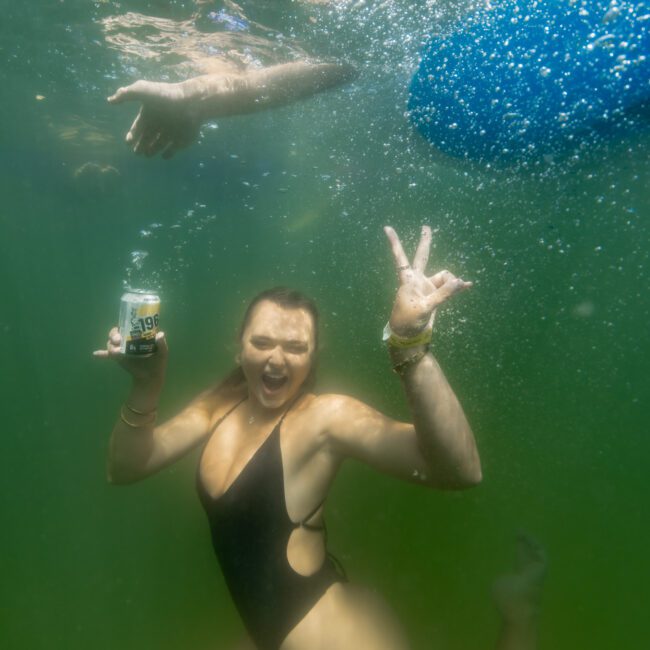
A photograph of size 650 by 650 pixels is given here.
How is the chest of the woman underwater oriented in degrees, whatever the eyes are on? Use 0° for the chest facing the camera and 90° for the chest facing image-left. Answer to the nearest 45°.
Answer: approximately 45°
